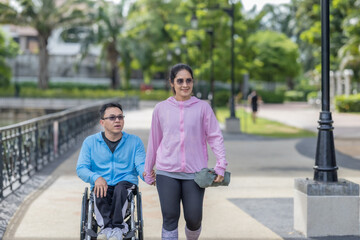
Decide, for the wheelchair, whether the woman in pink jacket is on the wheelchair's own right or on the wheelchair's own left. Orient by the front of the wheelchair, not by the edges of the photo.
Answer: on the wheelchair's own left

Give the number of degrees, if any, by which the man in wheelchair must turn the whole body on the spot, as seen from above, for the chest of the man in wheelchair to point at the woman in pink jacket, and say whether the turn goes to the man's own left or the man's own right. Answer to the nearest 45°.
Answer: approximately 90° to the man's own left

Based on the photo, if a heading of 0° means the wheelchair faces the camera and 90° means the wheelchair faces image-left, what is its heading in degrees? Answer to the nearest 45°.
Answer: approximately 0°

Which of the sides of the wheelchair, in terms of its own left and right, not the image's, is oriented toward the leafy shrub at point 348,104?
back

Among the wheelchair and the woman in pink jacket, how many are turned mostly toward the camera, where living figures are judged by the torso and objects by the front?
2

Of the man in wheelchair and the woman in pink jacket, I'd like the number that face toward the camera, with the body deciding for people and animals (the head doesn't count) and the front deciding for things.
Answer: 2
